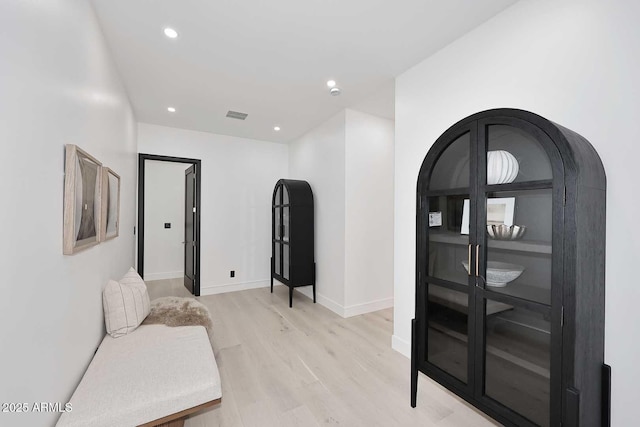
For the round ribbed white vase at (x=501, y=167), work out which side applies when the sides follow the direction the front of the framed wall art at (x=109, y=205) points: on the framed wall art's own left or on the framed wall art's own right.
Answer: on the framed wall art's own right

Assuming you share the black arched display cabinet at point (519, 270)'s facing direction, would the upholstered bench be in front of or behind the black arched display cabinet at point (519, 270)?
in front

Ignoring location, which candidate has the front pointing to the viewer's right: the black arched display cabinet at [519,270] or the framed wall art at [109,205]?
the framed wall art

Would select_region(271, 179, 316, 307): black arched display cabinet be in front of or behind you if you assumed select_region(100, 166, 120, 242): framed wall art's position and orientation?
in front

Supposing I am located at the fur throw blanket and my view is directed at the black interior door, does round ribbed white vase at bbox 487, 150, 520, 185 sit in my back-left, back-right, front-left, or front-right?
back-right

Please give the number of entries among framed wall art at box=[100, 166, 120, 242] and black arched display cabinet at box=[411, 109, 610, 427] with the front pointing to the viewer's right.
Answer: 1

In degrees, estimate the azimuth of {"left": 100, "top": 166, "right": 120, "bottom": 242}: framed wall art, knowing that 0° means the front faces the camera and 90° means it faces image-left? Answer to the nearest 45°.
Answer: approximately 270°

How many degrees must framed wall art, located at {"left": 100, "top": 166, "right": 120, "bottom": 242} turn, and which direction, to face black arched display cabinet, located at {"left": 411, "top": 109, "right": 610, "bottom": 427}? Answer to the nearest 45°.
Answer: approximately 45° to its right

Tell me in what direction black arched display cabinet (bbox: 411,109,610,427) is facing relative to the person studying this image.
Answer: facing the viewer and to the left of the viewer

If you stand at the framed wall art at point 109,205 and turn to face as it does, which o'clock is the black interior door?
The black interior door is roughly at 10 o'clock from the framed wall art.

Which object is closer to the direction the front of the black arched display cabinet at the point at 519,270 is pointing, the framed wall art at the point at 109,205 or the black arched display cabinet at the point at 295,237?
the framed wall art

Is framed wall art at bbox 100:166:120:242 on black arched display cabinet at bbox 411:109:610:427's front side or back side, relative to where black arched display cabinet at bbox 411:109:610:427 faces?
on the front side
